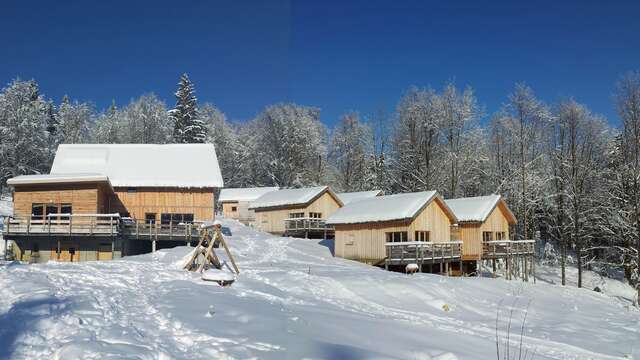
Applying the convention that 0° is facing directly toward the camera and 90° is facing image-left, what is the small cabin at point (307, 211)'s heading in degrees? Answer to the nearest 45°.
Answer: approximately 315°

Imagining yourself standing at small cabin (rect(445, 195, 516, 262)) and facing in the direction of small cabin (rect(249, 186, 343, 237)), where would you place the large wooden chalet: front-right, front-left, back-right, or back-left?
front-left

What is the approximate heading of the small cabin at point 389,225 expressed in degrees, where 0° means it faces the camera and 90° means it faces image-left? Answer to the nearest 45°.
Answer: approximately 315°

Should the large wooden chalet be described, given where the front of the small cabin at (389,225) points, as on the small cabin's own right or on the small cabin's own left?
on the small cabin's own right

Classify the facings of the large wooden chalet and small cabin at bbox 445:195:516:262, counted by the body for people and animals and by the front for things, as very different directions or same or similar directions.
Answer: same or similar directions

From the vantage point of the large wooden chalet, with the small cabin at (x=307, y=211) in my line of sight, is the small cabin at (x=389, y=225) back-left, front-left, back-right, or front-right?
front-right

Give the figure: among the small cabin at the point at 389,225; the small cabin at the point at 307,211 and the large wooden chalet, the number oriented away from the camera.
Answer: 0

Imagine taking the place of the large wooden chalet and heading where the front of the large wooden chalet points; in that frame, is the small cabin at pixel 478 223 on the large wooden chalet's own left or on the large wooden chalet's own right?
on the large wooden chalet's own left

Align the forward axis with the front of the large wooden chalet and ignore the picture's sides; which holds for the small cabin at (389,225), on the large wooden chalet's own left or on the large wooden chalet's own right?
on the large wooden chalet's own left

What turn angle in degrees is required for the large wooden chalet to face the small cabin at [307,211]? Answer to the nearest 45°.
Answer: approximately 135° to its left

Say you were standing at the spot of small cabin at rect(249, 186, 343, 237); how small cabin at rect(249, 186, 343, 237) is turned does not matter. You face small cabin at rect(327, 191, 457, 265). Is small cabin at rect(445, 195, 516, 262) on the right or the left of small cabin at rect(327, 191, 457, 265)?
left

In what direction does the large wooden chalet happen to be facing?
toward the camera

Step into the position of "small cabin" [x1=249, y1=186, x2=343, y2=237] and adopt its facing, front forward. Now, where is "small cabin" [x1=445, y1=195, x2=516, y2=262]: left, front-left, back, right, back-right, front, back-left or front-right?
front

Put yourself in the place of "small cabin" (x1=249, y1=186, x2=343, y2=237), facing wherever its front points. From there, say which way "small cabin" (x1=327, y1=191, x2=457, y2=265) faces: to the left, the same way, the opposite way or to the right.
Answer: the same way

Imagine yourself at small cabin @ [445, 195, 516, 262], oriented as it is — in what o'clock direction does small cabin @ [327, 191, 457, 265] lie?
small cabin @ [327, 191, 457, 265] is roughly at 3 o'clock from small cabin @ [445, 195, 516, 262].
